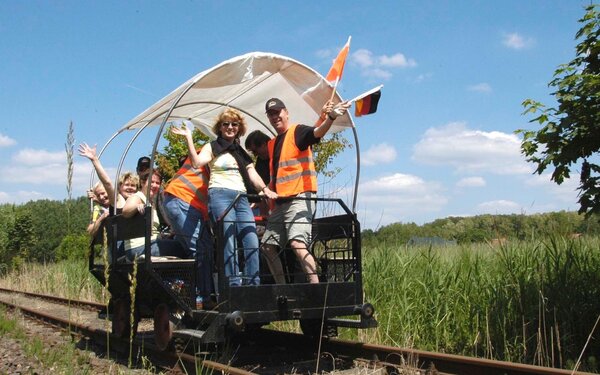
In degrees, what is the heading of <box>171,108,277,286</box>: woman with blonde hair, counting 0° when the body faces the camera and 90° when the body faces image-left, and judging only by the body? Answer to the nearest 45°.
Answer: approximately 0°

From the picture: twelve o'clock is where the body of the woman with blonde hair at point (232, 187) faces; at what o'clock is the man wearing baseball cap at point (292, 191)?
The man wearing baseball cap is roughly at 9 o'clock from the woman with blonde hair.

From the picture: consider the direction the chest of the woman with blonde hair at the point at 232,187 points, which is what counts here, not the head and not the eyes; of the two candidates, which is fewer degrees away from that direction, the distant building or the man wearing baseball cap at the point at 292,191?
the man wearing baseball cap

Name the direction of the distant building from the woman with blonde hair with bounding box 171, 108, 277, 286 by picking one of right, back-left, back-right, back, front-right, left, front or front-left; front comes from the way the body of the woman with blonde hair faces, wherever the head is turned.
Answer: back-left
